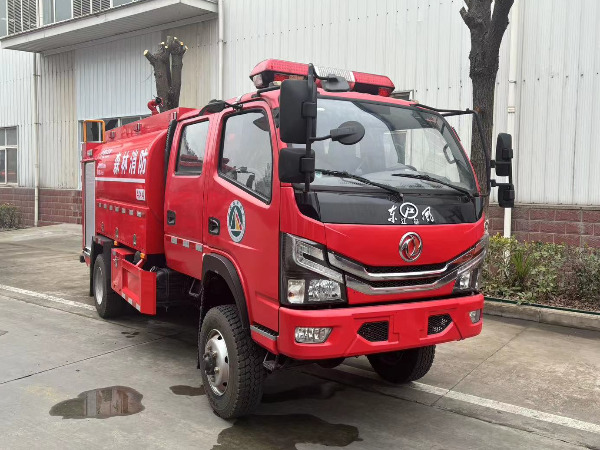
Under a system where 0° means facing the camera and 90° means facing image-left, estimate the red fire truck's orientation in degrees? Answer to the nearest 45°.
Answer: approximately 315°

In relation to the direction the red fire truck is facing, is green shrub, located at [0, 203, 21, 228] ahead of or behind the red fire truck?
behind

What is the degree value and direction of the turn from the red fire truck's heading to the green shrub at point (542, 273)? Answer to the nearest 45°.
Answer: approximately 90° to its left

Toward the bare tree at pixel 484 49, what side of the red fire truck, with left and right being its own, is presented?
left

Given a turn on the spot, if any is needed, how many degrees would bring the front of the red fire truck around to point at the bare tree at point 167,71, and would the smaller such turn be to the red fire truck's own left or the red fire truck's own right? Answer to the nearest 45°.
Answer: approximately 135° to the red fire truck's own left

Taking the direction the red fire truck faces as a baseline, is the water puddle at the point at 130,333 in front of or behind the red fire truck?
behind
